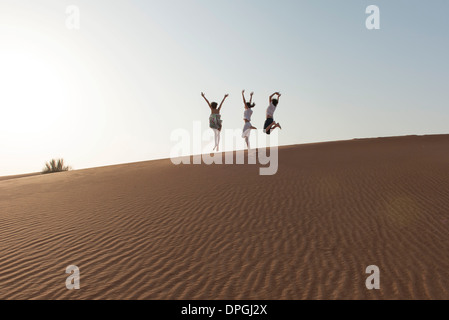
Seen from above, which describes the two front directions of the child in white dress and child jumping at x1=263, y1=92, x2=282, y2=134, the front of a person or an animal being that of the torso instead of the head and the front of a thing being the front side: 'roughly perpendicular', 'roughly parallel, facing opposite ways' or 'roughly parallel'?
roughly parallel

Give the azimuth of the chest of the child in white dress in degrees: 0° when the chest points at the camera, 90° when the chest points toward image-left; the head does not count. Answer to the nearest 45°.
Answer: approximately 135°

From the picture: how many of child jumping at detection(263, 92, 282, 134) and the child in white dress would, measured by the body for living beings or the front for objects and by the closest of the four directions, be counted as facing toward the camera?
0

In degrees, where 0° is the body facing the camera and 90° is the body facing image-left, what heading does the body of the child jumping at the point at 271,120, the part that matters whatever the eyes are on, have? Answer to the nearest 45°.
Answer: approximately 135°
